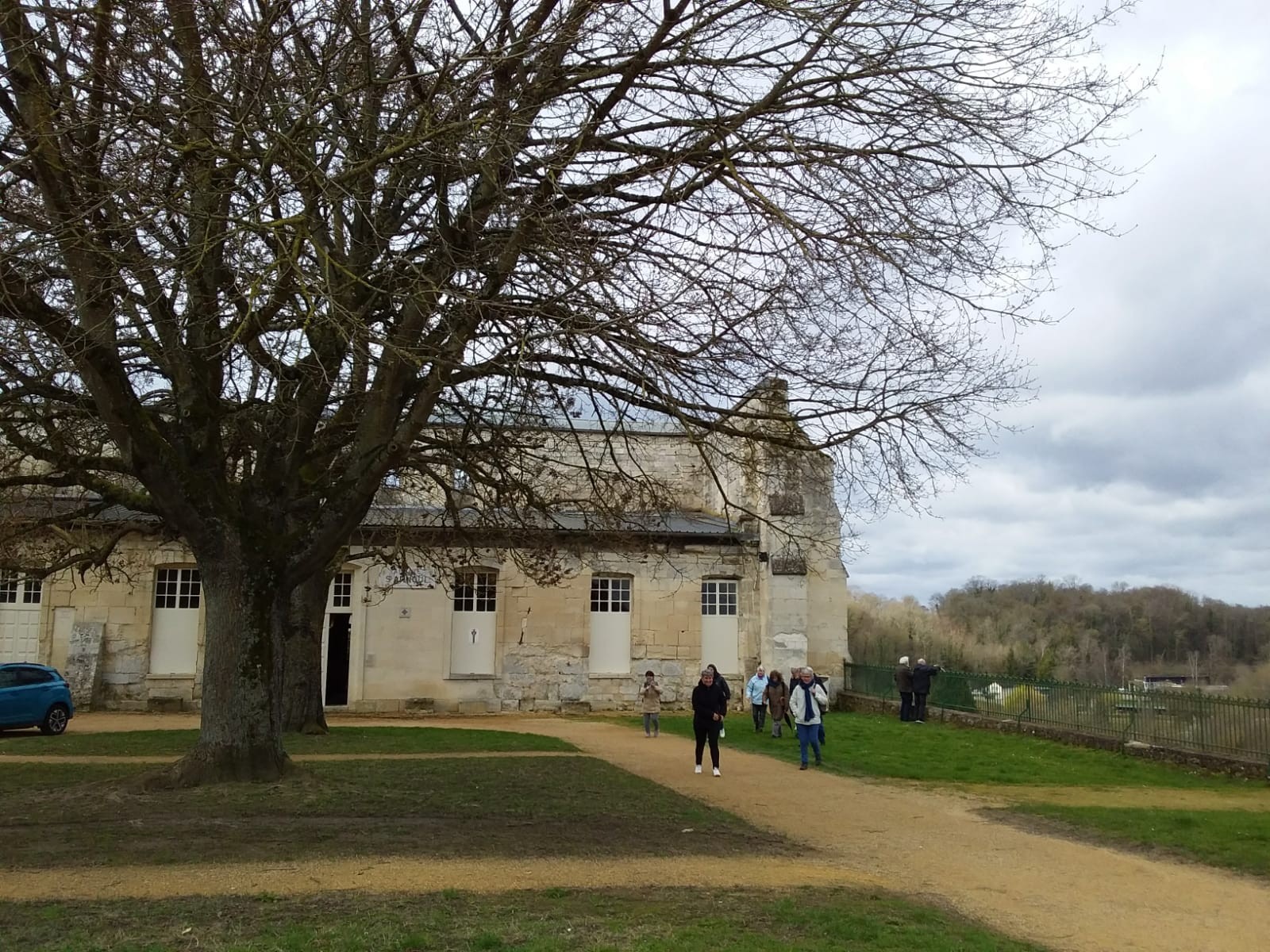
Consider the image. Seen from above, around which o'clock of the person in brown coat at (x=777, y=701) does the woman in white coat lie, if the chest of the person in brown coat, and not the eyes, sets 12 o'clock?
The woman in white coat is roughly at 12 o'clock from the person in brown coat.

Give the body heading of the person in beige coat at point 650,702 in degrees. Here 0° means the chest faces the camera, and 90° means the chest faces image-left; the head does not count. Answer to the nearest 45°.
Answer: approximately 0°

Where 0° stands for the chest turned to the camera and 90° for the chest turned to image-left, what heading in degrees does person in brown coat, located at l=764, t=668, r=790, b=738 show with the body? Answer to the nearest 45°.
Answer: approximately 0°

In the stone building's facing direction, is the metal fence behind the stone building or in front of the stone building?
in front

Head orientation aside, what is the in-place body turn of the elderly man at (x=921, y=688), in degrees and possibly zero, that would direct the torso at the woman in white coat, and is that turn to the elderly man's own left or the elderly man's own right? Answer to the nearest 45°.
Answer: approximately 135° to the elderly man's own right

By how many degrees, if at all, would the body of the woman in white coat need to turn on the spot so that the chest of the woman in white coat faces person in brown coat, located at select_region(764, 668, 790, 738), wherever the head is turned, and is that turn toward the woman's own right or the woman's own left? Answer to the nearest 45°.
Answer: approximately 180°
